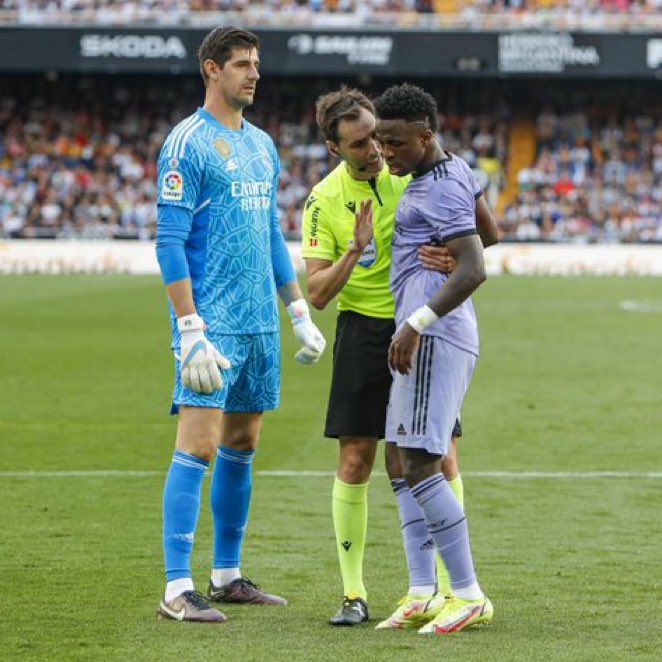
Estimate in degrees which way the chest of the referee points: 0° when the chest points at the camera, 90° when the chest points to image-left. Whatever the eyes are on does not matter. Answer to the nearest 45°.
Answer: approximately 315°

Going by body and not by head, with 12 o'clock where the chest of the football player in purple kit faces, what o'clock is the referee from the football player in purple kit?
The referee is roughly at 2 o'clock from the football player in purple kit.

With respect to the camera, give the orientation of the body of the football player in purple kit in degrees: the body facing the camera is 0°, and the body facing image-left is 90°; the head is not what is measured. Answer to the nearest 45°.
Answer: approximately 90°

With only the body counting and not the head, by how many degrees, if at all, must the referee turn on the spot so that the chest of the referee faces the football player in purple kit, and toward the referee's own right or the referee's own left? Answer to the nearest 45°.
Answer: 0° — they already face them
